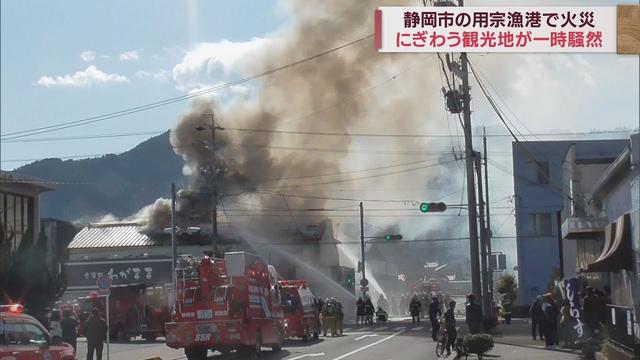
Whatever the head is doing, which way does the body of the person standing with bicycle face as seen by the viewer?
away from the camera

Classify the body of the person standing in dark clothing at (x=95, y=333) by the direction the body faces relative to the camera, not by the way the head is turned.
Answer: away from the camera

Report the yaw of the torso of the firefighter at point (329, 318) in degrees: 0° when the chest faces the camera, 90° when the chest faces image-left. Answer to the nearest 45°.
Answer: approximately 180°

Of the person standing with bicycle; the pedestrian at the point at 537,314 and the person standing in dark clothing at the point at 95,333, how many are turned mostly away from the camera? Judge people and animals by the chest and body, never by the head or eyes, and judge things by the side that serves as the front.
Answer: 3

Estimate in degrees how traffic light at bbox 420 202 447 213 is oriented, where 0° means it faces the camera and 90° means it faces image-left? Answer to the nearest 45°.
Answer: approximately 0°

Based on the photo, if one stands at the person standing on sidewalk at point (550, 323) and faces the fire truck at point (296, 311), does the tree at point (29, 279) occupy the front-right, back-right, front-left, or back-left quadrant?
front-left

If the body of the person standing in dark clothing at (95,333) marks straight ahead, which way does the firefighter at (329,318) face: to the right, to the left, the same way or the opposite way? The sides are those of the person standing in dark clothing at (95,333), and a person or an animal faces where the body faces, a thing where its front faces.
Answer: the same way

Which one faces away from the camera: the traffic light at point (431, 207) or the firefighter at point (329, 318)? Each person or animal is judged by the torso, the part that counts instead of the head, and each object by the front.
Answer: the firefighter

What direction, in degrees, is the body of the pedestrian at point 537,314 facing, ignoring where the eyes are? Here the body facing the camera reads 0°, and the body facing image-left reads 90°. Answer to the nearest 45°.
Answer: approximately 180°

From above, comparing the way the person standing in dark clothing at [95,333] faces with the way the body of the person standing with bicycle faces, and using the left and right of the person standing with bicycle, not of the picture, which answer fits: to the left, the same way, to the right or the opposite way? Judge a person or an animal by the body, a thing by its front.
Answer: the same way

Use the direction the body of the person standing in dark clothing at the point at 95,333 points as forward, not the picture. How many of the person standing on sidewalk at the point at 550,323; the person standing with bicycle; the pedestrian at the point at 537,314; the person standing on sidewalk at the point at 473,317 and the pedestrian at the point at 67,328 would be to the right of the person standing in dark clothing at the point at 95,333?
4
